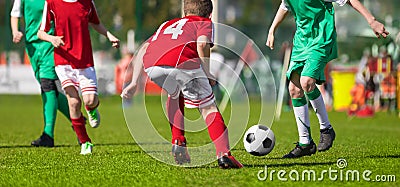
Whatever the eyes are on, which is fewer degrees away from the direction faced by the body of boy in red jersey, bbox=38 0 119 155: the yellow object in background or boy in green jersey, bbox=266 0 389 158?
the boy in green jersey

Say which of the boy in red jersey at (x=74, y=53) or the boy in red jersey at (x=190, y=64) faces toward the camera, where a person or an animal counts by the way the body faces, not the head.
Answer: the boy in red jersey at (x=74, y=53)

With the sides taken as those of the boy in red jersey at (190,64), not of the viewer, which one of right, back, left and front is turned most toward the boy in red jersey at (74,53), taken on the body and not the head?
left

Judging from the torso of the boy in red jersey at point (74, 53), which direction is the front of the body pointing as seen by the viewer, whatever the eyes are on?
toward the camera

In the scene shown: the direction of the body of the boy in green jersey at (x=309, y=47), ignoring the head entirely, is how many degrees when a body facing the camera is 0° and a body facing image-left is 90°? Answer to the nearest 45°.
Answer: approximately 45°

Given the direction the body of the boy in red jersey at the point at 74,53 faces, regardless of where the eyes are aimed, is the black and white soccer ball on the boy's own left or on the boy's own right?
on the boy's own left

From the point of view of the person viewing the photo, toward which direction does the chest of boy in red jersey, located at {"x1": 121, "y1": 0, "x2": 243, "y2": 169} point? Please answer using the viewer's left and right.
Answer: facing away from the viewer and to the right of the viewer

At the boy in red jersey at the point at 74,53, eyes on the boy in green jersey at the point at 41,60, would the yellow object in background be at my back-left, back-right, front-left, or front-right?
front-right

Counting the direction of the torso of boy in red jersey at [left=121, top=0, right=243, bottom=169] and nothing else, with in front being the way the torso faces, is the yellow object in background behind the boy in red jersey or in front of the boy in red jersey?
in front

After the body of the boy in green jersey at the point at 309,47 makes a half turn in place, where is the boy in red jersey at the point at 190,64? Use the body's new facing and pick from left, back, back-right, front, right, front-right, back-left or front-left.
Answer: back

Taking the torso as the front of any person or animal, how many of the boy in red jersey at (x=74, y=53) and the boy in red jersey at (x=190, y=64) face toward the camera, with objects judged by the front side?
1
